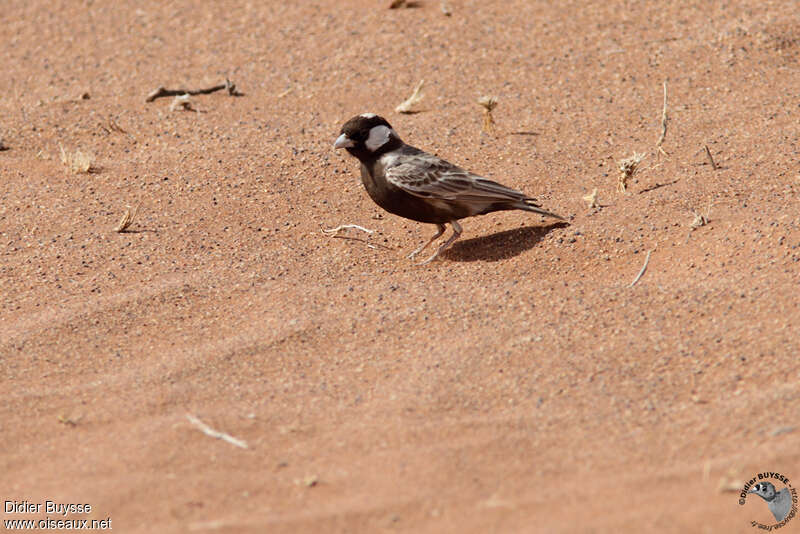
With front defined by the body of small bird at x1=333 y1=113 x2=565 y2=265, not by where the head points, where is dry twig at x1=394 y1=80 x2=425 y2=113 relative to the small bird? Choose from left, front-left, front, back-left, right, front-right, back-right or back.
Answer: right

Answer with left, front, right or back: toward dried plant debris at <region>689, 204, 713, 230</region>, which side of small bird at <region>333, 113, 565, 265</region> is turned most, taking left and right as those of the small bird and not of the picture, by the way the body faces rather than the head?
back

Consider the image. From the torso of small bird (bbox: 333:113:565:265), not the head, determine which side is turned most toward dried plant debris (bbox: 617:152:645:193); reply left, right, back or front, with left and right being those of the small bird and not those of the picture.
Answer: back

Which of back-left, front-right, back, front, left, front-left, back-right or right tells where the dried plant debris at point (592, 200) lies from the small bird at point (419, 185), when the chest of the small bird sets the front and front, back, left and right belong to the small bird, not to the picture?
back

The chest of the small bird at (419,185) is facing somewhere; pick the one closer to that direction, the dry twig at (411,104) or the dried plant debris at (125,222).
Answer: the dried plant debris

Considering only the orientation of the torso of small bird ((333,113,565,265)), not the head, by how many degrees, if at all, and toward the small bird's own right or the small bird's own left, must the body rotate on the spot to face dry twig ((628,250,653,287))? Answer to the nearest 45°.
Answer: approximately 135° to the small bird's own left

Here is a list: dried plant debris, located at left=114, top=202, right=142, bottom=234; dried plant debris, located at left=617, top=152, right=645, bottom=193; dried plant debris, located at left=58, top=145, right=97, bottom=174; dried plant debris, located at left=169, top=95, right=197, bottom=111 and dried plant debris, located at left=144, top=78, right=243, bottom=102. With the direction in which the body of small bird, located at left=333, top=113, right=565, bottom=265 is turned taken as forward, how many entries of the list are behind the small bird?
1

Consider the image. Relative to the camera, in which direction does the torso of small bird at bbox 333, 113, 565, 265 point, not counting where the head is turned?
to the viewer's left

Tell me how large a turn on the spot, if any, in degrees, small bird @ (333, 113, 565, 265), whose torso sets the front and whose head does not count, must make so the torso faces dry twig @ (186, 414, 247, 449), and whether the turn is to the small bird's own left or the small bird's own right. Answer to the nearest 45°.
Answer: approximately 90° to the small bird's own left

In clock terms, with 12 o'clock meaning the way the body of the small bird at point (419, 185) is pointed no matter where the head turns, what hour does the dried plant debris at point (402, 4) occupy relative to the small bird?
The dried plant debris is roughly at 3 o'clock from the small bird.

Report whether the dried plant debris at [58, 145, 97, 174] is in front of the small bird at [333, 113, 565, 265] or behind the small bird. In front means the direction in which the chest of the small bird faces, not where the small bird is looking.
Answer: in front

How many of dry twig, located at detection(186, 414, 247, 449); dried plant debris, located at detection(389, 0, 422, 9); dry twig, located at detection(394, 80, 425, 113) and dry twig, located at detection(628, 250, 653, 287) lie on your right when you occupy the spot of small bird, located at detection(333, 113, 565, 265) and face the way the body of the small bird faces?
2
